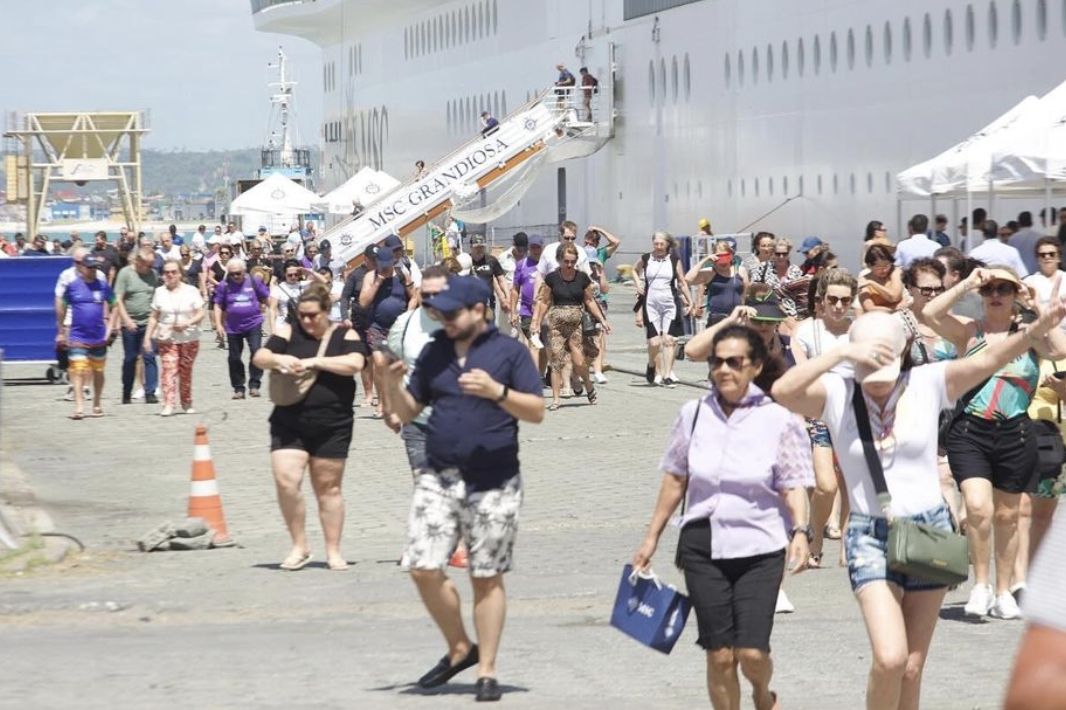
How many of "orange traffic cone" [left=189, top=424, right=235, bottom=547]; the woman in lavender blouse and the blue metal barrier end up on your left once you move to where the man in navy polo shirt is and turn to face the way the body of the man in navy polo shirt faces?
1

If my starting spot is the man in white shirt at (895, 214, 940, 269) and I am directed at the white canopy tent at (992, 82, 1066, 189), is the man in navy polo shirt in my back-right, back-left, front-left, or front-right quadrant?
back-right

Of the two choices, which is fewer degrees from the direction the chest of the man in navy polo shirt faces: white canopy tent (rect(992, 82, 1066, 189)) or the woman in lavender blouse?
the woman in lavender blouse

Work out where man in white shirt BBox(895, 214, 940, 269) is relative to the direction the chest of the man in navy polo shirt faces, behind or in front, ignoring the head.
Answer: behind

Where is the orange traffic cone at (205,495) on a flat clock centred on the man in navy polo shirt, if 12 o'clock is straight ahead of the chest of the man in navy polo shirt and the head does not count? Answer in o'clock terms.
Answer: The orange traffic cone is roughly at 4 o'clock from the man in navy polo shirt.

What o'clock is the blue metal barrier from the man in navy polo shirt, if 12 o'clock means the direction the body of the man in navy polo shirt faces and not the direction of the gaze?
The blue metal barrier is roughly at 4 o'clock from the man in navy polo shirt.

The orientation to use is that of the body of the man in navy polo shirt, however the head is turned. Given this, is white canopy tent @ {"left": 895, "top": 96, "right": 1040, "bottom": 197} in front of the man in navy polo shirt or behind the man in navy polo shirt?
behind

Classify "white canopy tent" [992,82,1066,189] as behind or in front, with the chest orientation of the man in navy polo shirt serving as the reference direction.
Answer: behind

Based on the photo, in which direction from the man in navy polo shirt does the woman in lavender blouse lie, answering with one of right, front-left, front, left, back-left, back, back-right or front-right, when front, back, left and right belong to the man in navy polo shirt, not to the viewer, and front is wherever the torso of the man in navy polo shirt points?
left

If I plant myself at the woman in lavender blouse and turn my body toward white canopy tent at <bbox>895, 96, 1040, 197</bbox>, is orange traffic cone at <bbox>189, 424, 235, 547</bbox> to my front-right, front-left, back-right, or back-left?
front-left
